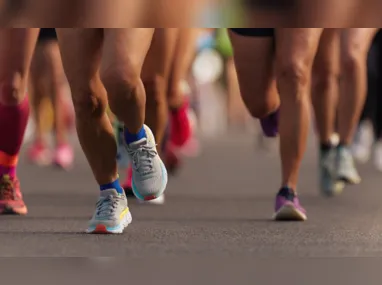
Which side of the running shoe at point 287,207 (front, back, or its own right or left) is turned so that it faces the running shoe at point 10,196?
right

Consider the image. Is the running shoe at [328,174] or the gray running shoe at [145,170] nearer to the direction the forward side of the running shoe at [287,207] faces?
the gray running shoe

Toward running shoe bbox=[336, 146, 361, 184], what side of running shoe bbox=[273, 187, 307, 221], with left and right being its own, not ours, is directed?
back

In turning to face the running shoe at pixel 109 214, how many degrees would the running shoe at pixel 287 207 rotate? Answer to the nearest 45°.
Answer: approximately 45° to its right

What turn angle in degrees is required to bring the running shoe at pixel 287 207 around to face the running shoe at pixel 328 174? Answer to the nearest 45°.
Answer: approximately 180°

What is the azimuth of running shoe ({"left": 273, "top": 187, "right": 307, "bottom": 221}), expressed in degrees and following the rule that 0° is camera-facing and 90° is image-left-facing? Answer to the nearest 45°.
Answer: approximately 0°
